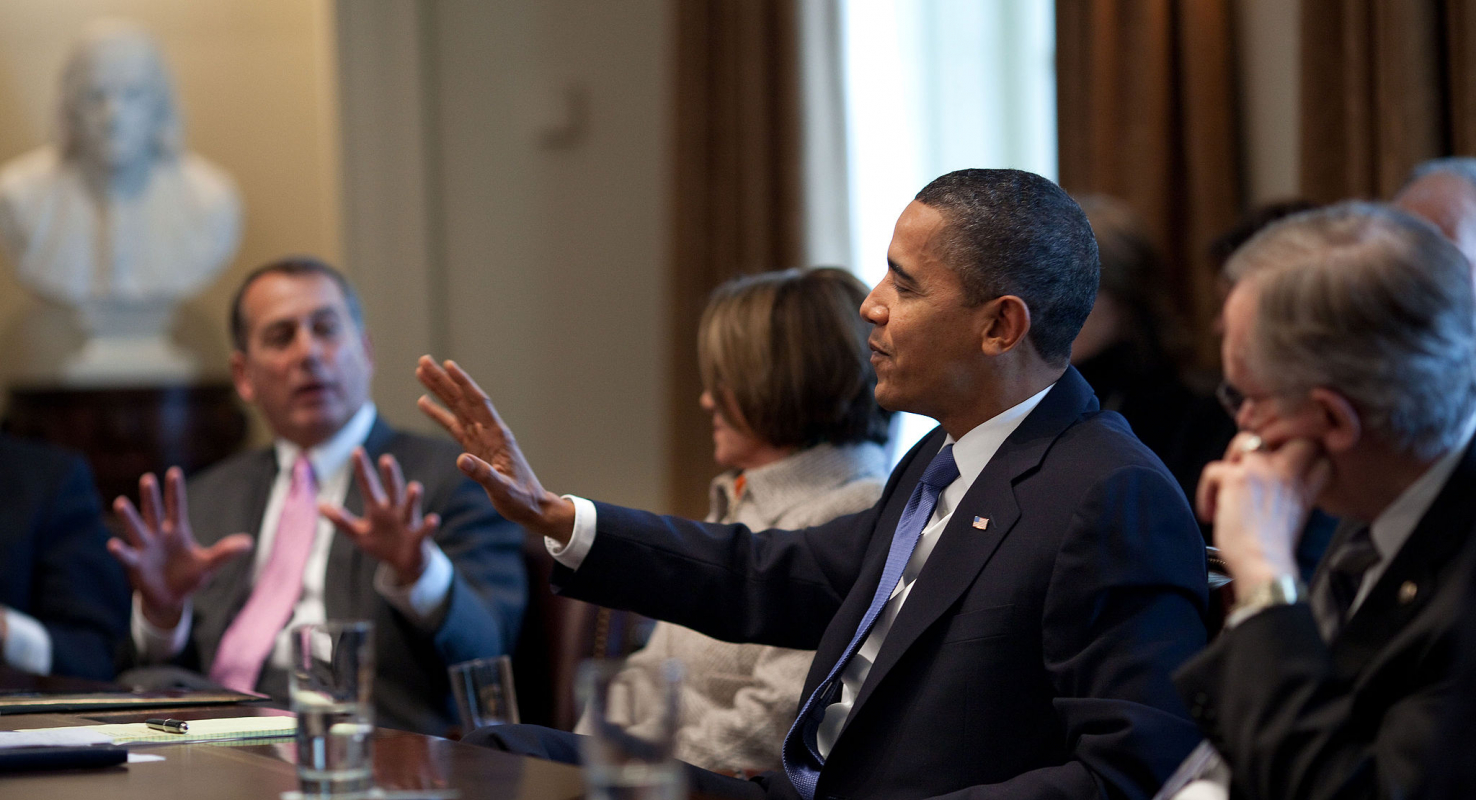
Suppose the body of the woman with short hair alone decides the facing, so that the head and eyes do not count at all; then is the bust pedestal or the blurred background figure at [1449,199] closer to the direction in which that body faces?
the bust pedestal

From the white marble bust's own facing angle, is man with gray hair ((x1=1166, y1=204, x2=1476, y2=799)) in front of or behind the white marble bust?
in front

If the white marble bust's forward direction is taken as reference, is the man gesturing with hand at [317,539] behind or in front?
in front

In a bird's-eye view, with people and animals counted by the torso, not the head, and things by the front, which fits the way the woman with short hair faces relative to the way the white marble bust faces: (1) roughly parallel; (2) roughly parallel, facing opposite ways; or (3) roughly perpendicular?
roughly perpendicular

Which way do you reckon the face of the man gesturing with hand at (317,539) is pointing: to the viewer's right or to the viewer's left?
to the viewer's right

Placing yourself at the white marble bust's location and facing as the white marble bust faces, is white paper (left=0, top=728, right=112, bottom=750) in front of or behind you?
in front

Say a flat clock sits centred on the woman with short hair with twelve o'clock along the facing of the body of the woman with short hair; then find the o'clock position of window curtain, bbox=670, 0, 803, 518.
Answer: The window curtain is roughly at 3 o'clock from the woman with short hair.

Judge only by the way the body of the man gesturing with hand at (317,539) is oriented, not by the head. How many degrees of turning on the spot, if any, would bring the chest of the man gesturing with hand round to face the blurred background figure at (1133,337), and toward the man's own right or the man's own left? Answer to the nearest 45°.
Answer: approximately 90° to the man's own left

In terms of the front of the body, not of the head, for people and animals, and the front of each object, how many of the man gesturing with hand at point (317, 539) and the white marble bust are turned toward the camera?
2

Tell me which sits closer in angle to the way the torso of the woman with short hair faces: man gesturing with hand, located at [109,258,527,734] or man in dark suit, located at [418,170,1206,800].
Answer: the man gesturing with hand

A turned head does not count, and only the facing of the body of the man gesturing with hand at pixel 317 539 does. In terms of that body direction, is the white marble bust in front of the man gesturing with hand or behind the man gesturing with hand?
behind

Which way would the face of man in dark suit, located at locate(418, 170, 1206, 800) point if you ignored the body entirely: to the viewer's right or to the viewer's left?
to the viewer's left

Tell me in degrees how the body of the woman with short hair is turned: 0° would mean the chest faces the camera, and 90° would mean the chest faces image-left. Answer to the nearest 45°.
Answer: approximately 90°

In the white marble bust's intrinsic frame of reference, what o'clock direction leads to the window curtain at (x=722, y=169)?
The window curtain is roughly at 10 o'clock from the white marble bust.
